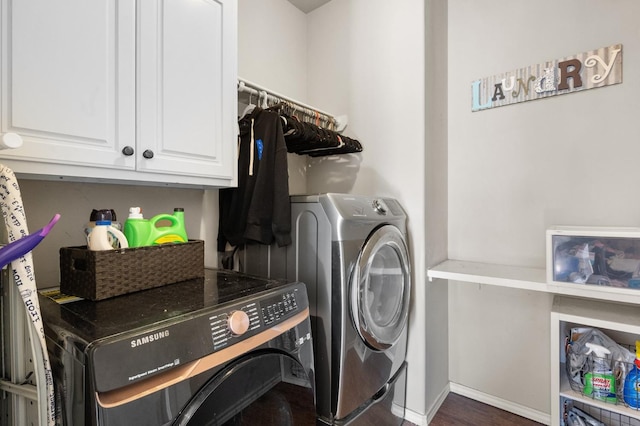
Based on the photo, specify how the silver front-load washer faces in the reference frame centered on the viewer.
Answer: facing the viewer and to the right of the viewer

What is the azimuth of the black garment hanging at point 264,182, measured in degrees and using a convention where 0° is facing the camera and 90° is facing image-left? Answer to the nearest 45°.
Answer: approximately 45°

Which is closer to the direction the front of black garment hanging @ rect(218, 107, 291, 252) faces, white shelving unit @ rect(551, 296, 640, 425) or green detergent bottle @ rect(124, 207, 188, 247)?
the green detergent bottle

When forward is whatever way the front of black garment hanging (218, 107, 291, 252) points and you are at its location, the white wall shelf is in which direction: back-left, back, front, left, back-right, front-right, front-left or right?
back-left

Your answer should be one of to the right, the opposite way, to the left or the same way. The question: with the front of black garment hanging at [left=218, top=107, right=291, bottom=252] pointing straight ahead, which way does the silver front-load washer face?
to the left

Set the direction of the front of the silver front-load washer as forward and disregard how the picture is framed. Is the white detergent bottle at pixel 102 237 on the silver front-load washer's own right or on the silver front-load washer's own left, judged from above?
on the silver front-load washer's own right

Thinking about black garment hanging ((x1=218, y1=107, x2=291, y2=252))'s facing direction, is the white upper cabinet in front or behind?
in front

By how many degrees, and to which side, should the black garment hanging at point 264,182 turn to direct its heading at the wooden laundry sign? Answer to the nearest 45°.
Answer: approximately 135° to its left

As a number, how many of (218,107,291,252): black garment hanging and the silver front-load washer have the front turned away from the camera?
0
